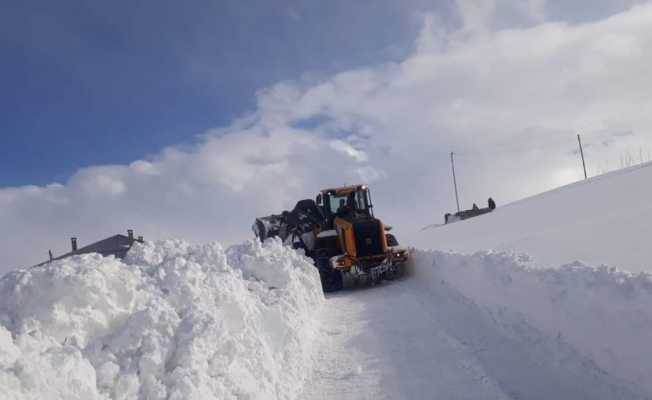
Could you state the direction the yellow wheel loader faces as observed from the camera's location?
facing away from the viewer and to the left of the viewer

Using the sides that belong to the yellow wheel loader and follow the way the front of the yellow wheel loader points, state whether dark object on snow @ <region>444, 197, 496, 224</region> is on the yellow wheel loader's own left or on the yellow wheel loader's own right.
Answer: on the yellow wheel loader's own right

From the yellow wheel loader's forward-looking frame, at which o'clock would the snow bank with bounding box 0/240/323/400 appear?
The snow bank is roughly at 8 o'clock from the yellow wheel loader.

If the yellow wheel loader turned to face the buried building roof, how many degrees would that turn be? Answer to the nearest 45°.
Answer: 0° — it already faces it

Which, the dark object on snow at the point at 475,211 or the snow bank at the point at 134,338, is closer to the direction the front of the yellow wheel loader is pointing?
the dark object on snow

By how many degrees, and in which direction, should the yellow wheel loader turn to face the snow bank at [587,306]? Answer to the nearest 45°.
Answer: approximately 135° to its left

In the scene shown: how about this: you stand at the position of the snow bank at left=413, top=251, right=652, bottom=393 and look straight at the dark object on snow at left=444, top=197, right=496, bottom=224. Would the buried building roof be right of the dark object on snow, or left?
left

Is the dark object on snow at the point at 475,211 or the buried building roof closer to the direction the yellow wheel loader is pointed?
the buried building roof
